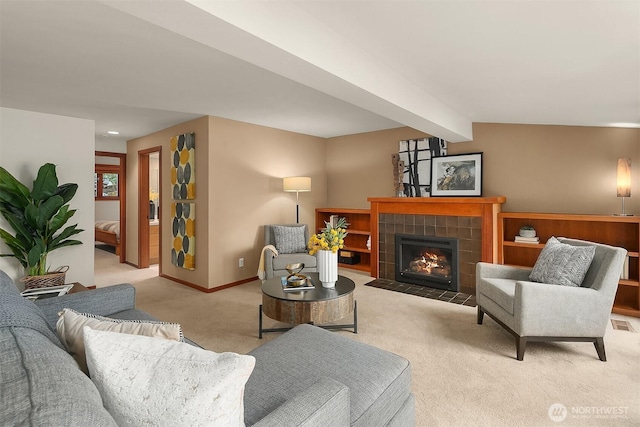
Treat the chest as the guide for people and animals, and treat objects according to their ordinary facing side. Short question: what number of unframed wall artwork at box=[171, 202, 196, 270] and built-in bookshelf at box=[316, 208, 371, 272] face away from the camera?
0

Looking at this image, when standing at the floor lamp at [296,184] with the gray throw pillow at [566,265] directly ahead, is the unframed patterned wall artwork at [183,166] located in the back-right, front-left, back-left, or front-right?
back-right

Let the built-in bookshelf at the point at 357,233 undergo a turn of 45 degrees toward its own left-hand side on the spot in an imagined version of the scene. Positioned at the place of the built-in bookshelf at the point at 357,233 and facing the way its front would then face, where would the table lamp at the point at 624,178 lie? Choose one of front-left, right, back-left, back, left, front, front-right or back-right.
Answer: front-left

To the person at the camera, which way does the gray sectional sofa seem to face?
facing away from the viewer and to the right of the viewer

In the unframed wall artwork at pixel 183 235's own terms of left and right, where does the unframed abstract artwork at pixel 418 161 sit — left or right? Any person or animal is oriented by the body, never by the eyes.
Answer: on its left

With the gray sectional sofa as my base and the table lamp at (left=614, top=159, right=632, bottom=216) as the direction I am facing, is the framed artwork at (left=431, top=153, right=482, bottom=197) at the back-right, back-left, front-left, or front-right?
front-left

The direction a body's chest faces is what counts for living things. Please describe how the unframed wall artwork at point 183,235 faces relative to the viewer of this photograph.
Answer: facing the viewer and to the left of the viewer

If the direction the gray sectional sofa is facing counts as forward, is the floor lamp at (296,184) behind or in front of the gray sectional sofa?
in front

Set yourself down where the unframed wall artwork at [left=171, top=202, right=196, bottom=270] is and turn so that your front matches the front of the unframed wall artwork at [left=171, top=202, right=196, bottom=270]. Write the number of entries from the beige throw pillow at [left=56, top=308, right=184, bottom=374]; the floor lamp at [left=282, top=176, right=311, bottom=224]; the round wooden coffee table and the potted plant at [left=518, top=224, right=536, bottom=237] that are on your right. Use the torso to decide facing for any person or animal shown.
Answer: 0

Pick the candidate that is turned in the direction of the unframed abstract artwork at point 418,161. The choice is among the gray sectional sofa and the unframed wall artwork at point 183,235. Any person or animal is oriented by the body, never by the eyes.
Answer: the gray sectional sofa

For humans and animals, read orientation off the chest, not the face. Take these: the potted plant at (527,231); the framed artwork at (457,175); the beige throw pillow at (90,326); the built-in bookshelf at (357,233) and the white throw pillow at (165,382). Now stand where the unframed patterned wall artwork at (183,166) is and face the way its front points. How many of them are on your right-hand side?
0

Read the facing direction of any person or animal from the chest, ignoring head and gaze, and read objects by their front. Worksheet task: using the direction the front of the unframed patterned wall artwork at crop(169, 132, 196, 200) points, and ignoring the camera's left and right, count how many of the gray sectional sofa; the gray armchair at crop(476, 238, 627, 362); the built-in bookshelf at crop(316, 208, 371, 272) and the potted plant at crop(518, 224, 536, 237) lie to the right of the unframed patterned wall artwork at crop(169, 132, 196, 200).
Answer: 0

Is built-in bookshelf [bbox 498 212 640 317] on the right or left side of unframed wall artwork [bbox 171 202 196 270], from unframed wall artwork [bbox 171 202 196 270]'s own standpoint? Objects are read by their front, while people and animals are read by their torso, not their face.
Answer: on its left

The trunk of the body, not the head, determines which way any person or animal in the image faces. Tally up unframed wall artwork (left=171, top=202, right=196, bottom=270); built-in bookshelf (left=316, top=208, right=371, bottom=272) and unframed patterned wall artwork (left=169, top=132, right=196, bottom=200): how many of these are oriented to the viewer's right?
0

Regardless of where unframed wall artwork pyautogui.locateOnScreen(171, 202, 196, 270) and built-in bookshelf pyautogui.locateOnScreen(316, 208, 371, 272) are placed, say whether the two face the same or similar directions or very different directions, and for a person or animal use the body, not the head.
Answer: same or similar directions

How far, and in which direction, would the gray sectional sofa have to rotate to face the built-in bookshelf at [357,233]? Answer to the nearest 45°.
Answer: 0° — it already faces it

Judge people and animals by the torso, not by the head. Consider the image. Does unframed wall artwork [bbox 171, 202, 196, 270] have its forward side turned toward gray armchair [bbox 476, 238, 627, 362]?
no

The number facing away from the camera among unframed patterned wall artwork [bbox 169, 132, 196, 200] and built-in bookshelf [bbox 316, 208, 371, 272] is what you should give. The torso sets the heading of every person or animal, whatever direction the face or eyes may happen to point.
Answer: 0

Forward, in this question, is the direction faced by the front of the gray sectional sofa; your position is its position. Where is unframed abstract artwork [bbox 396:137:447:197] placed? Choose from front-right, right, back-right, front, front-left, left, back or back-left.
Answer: front
